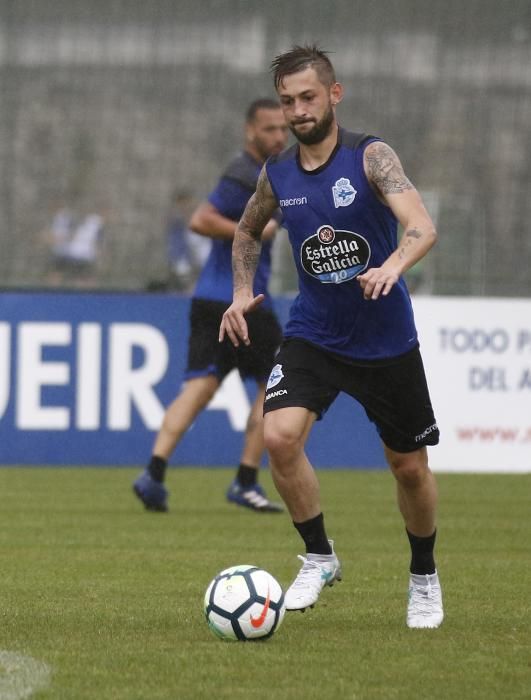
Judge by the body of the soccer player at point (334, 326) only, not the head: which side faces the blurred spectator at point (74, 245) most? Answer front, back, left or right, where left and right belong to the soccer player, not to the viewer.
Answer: back

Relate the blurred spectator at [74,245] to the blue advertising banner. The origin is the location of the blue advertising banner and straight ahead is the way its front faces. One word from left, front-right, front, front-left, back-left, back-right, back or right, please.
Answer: back

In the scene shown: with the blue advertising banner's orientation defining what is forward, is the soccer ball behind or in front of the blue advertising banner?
in front

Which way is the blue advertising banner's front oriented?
toward the camera

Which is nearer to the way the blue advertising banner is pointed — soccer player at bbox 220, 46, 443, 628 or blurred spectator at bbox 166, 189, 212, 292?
the soccer player

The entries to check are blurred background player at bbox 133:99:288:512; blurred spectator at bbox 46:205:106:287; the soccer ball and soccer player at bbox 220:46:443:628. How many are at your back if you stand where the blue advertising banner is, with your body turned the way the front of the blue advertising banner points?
1

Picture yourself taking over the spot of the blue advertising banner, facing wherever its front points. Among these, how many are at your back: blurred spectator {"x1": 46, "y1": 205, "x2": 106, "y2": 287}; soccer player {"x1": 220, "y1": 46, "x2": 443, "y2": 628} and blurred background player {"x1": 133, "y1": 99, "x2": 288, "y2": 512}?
1

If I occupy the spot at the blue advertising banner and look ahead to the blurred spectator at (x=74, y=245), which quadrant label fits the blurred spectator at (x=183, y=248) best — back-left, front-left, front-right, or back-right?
front-right

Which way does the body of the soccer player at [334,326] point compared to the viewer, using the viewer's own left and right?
facing the viewer

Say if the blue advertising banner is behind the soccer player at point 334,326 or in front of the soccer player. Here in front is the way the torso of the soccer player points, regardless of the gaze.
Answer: behind

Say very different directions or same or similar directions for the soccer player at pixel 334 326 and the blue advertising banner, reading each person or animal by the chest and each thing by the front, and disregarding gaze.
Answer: same or similar directions

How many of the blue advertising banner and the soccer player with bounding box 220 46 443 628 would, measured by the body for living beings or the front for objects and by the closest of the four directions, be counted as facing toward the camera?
2

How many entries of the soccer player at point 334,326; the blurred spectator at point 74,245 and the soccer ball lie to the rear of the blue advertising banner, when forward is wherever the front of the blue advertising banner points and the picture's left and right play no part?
1
